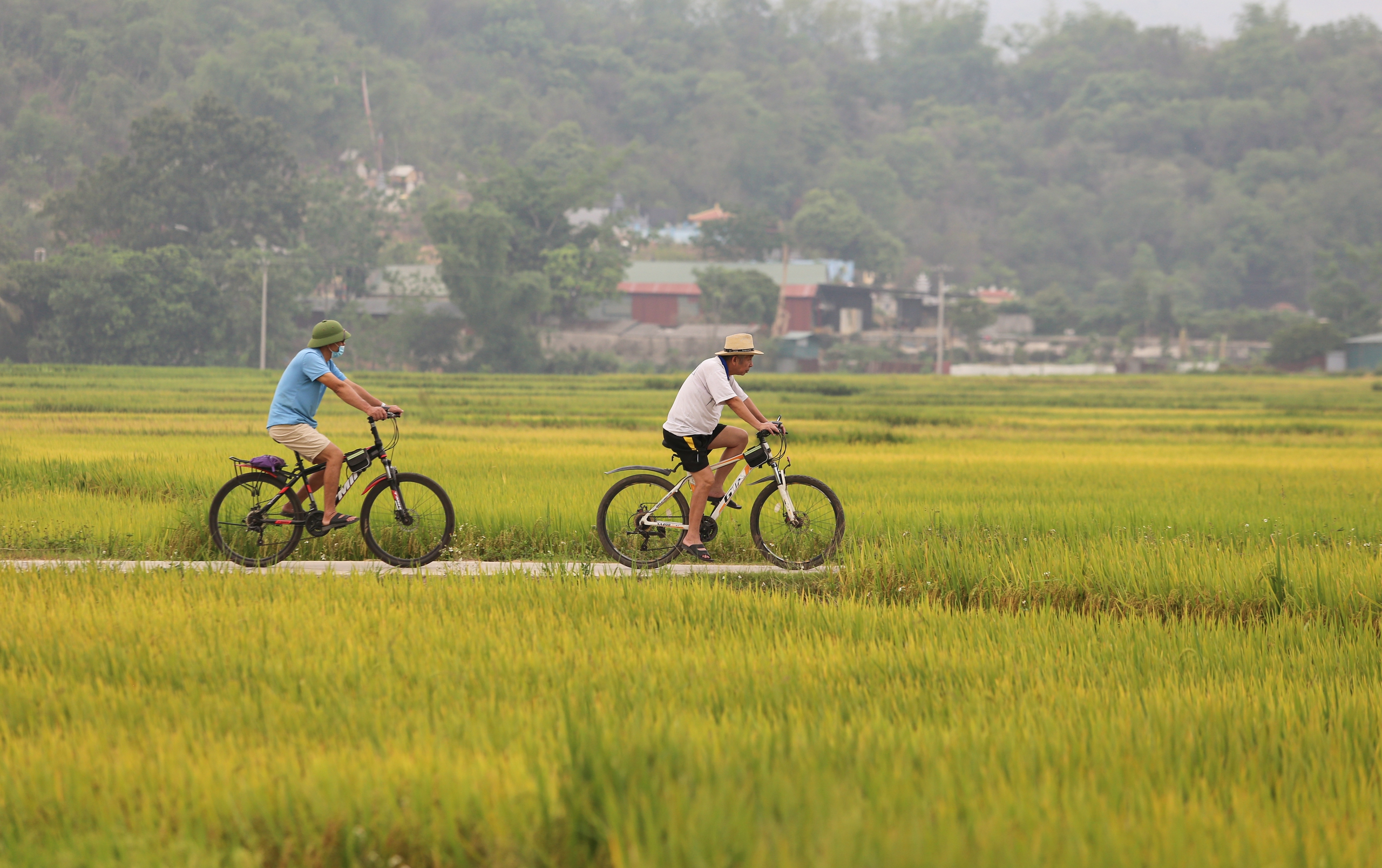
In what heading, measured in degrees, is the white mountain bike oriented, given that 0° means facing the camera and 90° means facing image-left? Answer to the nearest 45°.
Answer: approximately 270°

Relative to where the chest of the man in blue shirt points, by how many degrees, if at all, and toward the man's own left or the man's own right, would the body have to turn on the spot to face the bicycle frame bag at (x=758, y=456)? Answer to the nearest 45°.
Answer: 0° — they already face it

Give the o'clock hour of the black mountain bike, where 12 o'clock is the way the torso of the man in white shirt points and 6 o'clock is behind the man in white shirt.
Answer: The black mountain bike is roughly at 6 o'clock from the man in white shirt.

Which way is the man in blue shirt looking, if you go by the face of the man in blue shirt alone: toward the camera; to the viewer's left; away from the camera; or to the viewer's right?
to the viewer's right

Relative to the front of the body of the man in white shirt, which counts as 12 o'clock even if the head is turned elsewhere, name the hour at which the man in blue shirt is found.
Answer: The man in blue shirt is roughly at 6 o'clock from the man in white shirt.

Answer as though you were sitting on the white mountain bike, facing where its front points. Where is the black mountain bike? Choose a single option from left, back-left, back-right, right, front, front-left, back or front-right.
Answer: back

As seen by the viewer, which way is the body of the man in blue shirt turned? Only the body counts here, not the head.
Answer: to the viewer's right

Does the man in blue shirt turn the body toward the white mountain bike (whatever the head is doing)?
yes

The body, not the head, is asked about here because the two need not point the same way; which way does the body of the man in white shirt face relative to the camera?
to the viewer's right

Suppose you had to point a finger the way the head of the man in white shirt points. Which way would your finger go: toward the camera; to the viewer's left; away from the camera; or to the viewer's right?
to the viewer's right

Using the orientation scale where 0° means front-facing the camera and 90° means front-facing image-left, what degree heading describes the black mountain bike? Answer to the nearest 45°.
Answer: approximately 270°

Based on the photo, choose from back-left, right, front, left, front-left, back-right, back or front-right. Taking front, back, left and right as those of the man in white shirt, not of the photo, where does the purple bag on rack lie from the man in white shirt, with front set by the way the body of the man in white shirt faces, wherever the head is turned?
back
